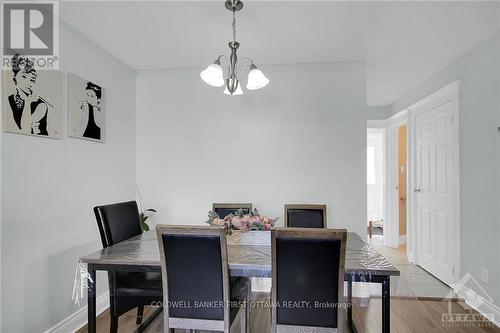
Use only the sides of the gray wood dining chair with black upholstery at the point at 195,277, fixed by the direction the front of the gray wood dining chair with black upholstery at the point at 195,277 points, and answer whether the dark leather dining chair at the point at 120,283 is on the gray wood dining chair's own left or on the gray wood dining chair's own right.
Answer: on the gray wood dining chair's own left

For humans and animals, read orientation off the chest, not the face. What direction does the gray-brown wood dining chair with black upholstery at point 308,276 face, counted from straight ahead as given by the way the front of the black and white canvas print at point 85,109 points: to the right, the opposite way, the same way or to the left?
to the left

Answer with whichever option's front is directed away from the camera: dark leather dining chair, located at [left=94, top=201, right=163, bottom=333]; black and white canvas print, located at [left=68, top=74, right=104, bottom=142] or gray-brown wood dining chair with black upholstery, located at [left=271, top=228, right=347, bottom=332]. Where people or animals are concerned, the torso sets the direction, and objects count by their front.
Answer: gray-brown wood dining chair with black upholstery, located at [left=271, top=228, right=347, bottom=332]

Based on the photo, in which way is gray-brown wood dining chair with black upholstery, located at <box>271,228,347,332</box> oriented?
away from the camera

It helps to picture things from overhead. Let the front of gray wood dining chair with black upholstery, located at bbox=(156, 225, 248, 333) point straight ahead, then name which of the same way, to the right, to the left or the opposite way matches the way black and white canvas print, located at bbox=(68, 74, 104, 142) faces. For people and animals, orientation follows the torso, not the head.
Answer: to the right

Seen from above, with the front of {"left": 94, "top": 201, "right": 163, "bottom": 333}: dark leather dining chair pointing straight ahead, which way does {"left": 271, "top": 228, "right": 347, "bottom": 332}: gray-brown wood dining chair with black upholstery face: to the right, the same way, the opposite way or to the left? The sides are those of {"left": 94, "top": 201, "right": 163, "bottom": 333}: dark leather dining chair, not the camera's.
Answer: to the left

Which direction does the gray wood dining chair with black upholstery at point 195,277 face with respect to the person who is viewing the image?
facing away from the viewer and to the right of the viewer
